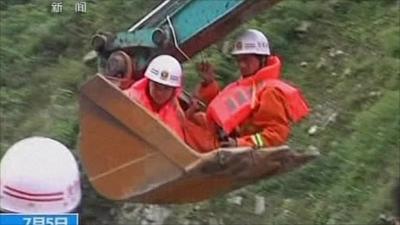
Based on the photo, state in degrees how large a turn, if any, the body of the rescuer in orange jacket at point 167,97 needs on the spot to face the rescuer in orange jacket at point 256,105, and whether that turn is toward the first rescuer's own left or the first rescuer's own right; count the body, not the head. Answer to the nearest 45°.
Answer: approximately 90° to the first rescuer's own left

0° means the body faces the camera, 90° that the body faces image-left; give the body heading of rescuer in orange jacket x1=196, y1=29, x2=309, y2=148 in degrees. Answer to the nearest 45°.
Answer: approximately 45°

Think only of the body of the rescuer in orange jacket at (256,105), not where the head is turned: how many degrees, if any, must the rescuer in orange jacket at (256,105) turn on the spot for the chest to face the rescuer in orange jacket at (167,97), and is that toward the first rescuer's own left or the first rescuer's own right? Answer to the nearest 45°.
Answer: approximately 45° to the first rescuer's own right
